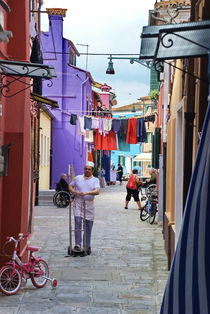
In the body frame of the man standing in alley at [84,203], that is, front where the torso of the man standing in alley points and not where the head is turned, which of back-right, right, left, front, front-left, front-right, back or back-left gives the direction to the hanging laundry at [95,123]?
back

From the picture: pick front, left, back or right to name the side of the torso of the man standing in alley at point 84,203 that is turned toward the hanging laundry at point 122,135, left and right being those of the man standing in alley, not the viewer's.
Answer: back

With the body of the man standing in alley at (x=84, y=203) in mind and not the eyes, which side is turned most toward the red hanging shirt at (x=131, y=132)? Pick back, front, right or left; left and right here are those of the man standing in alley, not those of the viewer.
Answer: back

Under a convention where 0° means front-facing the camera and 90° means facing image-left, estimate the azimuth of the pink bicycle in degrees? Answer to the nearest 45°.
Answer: approximately 45°

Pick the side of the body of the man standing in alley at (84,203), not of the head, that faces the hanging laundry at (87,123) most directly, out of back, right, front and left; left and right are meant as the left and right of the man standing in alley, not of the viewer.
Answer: back

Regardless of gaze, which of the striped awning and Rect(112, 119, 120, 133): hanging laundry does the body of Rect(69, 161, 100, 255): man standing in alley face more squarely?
the striped awning

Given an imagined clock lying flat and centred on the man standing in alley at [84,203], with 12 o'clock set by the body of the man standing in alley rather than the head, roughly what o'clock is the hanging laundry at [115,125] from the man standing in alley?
The hanging laundry is roughly at 6 o'clock from the man standing in alley.

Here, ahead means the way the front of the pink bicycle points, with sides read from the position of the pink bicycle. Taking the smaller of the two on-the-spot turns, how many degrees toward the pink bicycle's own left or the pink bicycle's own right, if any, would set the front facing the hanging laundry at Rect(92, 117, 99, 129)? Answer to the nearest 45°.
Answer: approximately 135° to the pink bicycle's own right

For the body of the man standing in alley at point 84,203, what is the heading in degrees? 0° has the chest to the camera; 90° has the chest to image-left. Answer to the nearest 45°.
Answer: approximately 0°

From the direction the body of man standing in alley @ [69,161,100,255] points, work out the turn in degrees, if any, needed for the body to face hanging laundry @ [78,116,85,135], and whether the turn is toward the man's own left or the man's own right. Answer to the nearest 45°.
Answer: approximately 180°

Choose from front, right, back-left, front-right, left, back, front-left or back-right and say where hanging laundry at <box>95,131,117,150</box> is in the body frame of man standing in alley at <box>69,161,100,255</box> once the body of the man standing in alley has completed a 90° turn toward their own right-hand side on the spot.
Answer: right
